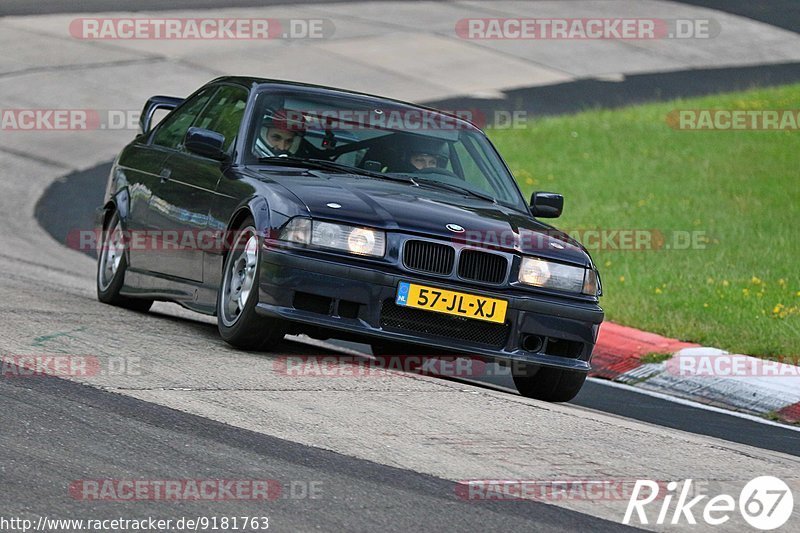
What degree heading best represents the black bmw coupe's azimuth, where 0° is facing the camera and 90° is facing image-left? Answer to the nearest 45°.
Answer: approximately 315°
